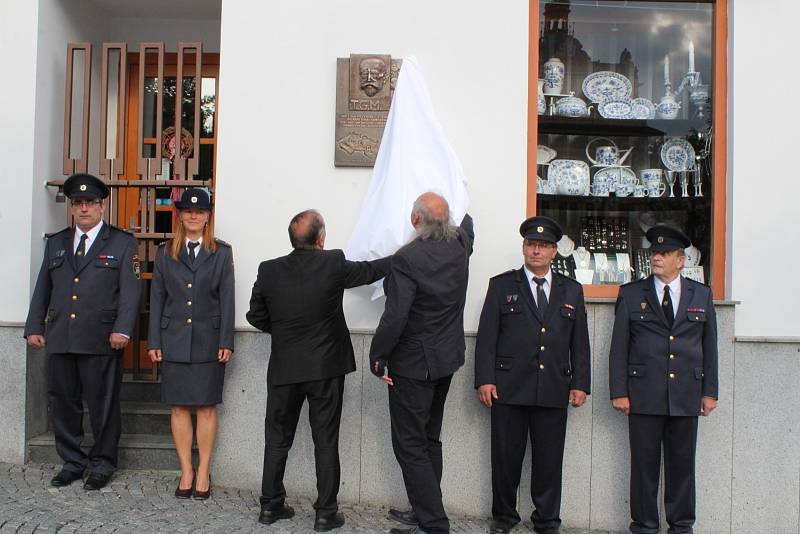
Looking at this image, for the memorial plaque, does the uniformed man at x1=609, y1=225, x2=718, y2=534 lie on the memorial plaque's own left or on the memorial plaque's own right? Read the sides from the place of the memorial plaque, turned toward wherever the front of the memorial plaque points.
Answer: on the memorial plaque's own left

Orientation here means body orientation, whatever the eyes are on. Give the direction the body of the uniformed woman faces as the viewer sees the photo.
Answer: toward the camera

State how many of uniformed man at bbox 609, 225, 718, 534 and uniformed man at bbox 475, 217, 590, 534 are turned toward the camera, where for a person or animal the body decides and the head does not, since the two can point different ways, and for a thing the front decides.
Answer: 2

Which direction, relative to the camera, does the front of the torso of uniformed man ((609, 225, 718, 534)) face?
toward the camera

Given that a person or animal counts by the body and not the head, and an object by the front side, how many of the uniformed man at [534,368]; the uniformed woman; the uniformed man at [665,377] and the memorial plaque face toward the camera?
4

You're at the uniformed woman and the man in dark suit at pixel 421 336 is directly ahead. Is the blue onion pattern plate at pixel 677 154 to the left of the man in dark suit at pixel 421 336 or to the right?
left

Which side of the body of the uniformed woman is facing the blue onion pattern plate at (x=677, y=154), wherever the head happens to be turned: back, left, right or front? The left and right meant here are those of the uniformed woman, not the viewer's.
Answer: left
